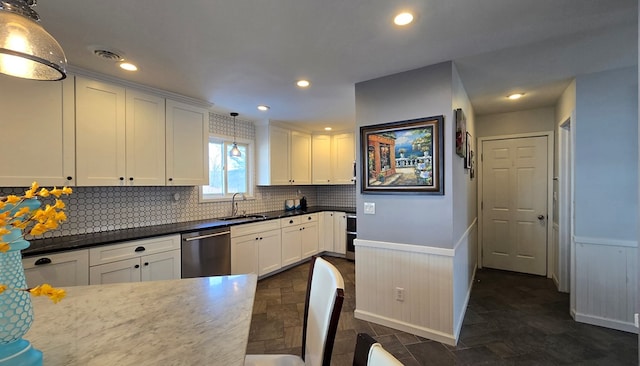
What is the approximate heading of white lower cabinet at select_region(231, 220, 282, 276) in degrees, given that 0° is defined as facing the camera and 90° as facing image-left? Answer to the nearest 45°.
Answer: approximately 315°

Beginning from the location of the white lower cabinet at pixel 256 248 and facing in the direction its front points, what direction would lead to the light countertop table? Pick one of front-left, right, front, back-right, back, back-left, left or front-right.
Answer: front-right

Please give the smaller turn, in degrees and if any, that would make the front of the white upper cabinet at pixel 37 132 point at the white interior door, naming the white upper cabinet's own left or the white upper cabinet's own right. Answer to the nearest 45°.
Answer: approximately 45° to the white upper cabinet's own left

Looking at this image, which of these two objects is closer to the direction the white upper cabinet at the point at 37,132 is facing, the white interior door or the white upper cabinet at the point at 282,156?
the white interior door

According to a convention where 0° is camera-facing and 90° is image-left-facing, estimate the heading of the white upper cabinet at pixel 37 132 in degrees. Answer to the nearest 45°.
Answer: approximately 0°

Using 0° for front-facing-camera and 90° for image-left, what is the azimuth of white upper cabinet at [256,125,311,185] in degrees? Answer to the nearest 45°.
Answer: approximately 315°

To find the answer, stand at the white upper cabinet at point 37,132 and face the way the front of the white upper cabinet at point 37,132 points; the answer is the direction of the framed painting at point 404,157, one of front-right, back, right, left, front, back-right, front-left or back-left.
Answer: front-left
